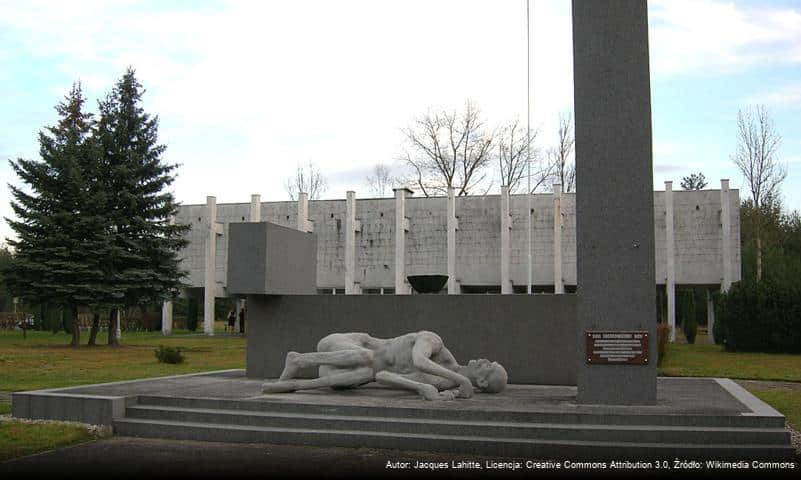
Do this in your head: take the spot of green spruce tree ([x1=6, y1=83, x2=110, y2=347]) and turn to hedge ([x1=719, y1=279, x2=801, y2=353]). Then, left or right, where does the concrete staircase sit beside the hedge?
right

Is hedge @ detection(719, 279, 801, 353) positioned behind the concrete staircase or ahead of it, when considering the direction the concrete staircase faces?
behind

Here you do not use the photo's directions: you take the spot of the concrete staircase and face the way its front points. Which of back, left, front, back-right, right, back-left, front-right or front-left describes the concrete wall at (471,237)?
back

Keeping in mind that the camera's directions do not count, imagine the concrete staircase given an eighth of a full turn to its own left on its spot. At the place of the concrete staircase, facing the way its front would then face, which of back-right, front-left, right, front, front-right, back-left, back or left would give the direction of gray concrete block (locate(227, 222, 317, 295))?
back

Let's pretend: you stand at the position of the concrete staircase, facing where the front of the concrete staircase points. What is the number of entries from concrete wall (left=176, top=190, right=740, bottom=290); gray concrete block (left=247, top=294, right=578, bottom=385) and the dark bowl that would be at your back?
3

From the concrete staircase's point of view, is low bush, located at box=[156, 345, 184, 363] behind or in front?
behind

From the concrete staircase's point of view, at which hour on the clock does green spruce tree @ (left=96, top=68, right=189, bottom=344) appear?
The green spruce tree is roughly at 5 o'clock from the concrete staircase.

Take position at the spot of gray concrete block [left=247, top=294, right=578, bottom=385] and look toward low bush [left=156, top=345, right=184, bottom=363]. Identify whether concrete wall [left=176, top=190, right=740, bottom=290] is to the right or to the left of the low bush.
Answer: right

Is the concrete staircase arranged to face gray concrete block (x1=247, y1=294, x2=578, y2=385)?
no

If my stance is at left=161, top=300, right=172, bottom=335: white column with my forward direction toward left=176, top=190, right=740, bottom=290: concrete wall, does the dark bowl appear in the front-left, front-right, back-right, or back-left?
front-right

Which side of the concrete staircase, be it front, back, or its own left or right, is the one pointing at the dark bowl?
back

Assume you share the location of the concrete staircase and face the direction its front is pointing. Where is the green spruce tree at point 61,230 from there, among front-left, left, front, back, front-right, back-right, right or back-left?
back-right

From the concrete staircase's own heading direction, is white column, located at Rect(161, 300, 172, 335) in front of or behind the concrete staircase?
behind

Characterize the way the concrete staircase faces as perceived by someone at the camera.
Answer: facing the viewer
